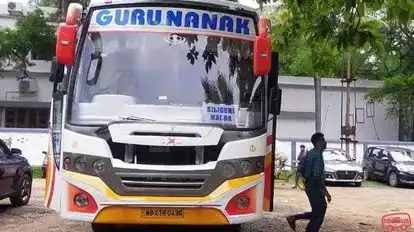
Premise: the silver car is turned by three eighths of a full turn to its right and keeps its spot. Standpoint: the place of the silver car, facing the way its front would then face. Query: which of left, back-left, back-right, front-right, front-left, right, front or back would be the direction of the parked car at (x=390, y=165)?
right

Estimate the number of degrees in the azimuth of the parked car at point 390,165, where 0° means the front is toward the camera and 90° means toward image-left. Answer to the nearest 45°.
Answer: approximately 315°

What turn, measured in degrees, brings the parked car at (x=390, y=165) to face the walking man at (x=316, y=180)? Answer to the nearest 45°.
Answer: approximately 45° to its right

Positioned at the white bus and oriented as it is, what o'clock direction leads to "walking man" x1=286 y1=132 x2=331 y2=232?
The walking man is roughly at 8 o'clock from the white bus.

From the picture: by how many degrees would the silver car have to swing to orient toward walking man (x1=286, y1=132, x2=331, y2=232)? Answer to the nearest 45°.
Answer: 0° — it already faces them

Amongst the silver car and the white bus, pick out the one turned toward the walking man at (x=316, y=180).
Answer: the silver car

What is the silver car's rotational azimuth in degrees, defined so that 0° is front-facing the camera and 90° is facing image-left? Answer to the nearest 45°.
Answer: approximately 0°

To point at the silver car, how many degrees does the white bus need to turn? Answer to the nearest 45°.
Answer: approximately 135° to its left
